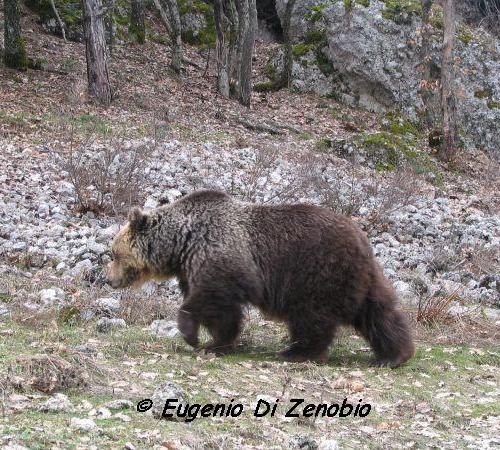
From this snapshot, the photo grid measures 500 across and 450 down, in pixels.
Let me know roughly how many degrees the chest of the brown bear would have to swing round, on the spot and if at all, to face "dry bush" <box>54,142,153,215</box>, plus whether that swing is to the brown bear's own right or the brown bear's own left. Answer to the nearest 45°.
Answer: approximately 45° to the brown bear's own right

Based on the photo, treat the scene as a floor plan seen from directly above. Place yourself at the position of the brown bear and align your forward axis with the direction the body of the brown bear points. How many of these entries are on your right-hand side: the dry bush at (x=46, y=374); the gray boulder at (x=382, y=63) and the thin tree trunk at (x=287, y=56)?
2

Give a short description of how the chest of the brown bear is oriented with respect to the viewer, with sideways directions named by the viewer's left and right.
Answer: facing to the left of the viewer

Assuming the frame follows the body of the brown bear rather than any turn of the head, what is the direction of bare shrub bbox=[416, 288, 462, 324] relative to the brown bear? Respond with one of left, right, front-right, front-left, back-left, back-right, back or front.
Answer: back-right

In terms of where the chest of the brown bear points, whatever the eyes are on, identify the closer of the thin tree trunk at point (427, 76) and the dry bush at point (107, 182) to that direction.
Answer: the dry bush

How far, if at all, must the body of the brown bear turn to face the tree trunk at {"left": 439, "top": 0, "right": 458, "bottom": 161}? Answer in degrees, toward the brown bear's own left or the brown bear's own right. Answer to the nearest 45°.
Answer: approximately 90° to the brown bear's own right

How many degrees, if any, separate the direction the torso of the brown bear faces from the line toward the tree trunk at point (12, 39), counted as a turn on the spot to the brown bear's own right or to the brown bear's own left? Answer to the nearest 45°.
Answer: approximately 45° to the brown bear's own right

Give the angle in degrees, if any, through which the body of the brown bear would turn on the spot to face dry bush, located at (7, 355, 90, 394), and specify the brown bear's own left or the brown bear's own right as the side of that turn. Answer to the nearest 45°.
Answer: approximately 45° to the brown bear's own left

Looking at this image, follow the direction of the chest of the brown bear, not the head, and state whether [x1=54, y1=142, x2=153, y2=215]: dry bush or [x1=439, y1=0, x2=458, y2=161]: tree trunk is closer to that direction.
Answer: the dry bush

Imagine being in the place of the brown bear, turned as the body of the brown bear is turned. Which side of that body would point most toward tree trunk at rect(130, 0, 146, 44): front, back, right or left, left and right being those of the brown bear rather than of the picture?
right

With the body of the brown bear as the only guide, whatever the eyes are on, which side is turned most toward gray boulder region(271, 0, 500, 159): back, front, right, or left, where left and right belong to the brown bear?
right

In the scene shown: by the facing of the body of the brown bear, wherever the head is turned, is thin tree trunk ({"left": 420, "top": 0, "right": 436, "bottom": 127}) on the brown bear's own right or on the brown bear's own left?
on the brown bear's own right

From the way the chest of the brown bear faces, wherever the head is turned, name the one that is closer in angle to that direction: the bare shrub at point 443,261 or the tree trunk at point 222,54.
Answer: the tree trunk

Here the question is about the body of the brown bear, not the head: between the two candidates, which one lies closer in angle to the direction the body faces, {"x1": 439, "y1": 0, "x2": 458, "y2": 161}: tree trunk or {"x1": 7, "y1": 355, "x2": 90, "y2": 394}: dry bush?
the dry bush
